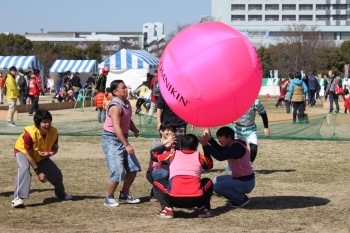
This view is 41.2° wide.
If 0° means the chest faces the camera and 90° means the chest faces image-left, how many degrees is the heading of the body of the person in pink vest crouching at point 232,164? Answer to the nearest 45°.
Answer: approximately 90°

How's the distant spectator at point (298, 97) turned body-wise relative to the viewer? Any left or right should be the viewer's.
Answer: facing away from the viewer

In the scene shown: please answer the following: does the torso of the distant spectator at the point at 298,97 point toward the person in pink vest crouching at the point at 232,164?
no

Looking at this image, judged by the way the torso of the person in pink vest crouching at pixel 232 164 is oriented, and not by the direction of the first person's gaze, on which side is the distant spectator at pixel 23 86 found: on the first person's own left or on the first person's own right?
on the first person's own right
